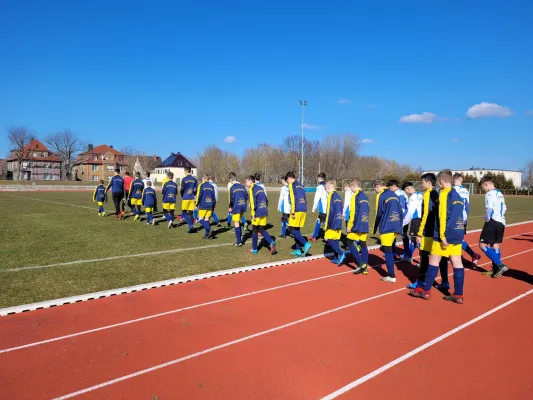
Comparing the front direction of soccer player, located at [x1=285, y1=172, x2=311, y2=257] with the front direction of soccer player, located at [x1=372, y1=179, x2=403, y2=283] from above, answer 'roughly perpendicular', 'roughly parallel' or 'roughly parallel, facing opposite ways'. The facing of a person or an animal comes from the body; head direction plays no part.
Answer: roughly parallel

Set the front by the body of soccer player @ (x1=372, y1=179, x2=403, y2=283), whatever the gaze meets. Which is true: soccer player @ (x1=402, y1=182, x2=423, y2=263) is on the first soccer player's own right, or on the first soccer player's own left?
on the first soccer player's own right

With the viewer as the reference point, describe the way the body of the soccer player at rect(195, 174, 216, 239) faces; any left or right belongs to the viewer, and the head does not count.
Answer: facing away from the viewer and to the left of the viewer

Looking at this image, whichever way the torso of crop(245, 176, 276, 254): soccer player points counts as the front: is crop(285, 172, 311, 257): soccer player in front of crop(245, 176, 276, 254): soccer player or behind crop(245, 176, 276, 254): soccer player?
behind

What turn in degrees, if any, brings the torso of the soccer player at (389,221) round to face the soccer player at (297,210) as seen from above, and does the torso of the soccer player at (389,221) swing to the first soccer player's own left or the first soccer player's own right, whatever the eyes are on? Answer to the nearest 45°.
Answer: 0° — they already face them

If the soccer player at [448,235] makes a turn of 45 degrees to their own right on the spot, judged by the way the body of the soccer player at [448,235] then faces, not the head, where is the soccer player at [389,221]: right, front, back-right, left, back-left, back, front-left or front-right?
front-left

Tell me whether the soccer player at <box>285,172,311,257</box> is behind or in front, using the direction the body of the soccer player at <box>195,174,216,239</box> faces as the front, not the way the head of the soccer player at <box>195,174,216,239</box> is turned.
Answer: behind

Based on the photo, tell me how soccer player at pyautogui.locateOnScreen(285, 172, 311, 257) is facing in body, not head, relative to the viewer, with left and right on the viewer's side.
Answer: facing away from the viewer and to the left of the viewer

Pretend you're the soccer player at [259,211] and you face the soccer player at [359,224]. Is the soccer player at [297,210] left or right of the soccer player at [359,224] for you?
left

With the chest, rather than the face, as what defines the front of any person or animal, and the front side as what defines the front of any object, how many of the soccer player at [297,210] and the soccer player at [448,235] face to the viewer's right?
0

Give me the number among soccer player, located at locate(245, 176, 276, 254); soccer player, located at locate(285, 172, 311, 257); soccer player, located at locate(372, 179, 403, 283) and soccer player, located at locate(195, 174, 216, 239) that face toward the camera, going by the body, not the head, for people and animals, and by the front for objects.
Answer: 0
